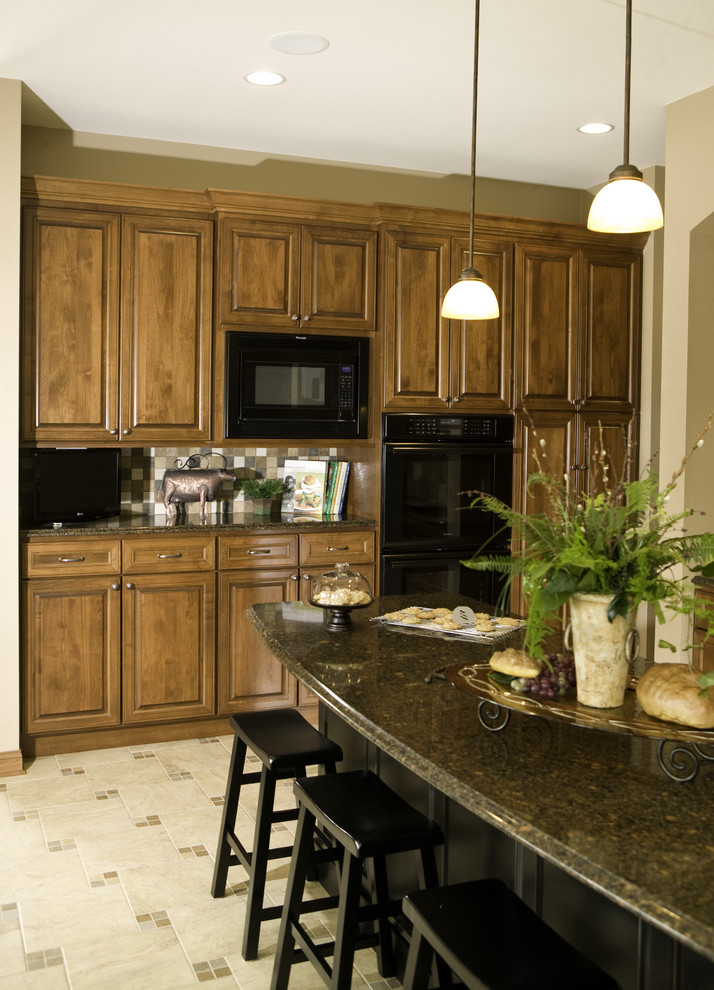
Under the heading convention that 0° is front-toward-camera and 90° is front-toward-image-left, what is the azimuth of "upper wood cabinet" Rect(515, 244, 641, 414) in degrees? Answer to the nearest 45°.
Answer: approximately 0°

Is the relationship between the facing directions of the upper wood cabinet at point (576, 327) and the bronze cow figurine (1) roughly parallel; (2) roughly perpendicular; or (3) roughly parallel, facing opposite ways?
roughly perpendicular

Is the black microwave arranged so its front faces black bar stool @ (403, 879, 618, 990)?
yes

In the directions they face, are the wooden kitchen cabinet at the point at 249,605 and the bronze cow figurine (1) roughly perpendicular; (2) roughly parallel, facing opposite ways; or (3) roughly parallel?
roughly perpendicular
